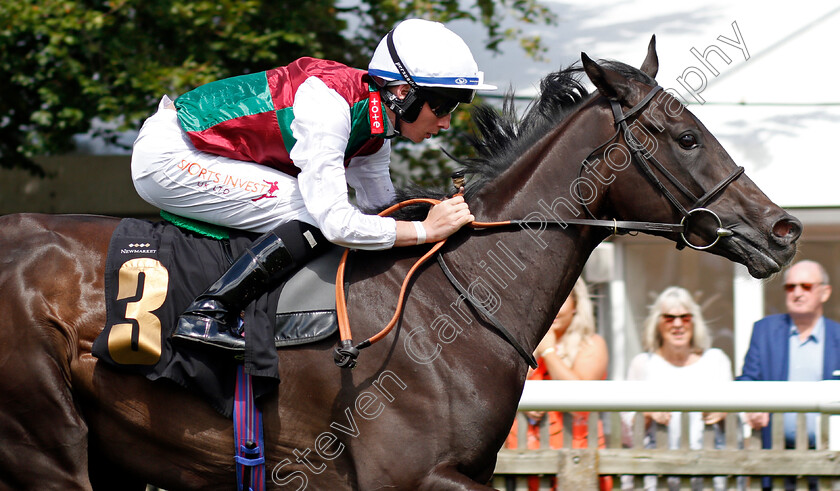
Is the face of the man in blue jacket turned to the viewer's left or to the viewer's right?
to the viewer's left

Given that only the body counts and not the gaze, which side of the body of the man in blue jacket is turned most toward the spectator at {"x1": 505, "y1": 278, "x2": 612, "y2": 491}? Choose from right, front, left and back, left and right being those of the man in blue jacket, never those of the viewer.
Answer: right

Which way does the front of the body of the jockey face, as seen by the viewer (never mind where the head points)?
to the viewer's right

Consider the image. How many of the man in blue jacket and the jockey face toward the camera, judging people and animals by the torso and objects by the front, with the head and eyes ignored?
1

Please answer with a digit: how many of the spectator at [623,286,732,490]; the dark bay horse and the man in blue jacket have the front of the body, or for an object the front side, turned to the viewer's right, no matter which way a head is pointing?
1

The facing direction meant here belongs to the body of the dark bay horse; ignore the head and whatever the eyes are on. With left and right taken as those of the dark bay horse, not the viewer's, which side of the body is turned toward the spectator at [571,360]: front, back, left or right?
left

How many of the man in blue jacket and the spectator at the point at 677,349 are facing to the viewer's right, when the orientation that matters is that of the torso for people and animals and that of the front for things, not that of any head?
0

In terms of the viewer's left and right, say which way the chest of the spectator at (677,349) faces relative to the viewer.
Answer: facing the viewer

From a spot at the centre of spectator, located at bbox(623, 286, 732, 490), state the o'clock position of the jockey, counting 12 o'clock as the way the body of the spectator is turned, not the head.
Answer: The jockey is roughly at 1 o'clock from the spectator.

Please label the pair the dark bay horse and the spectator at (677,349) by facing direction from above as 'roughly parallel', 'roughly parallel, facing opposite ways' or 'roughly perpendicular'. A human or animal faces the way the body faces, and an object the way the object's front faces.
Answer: roughly perpendicular

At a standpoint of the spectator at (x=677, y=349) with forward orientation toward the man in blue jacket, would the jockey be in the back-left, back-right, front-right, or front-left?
back-right

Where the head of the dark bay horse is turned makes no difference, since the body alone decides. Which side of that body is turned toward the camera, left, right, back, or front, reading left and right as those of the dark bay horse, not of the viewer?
right

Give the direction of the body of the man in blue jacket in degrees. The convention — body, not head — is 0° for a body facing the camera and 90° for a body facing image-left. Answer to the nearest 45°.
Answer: approximately 0°

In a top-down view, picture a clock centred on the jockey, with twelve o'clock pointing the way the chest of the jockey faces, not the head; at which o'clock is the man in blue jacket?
The man in blue jacket is roughly at 11 o'clock from the jockey.

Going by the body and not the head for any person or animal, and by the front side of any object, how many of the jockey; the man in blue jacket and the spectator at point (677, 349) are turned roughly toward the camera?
2

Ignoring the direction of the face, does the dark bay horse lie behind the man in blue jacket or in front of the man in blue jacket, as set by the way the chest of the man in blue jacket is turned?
in front

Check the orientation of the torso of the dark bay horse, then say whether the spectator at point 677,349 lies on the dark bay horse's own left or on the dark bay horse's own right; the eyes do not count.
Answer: on the dark bay horse's own left

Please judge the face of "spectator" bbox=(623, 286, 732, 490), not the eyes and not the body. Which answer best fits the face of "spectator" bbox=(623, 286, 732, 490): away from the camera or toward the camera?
toward the camera
